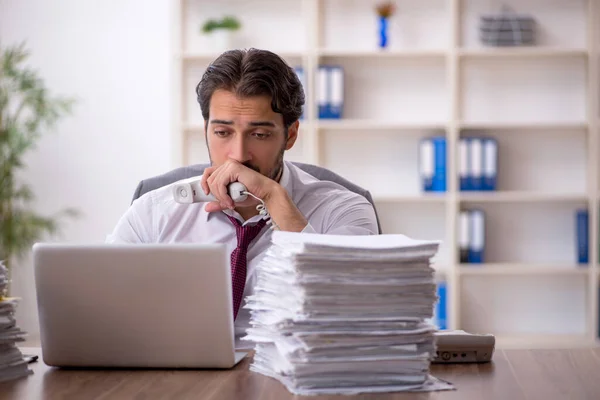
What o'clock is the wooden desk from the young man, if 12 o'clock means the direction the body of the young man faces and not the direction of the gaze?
The wooden desk is roughly at 12 o'clock from the young man.

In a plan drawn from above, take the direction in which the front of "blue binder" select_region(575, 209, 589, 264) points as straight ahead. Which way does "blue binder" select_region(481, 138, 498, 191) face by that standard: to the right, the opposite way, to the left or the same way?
the same way

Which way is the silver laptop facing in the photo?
away from the camera

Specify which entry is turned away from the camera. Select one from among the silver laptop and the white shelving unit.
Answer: the silver laptop

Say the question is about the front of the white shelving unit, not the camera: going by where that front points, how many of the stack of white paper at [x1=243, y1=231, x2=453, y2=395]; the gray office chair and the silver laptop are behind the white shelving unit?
0

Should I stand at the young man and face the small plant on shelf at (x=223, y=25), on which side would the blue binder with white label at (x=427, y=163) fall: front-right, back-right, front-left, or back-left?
front-right

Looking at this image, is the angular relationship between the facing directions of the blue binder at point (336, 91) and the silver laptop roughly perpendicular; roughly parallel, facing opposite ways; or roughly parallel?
roughly parallel, facing opposite ways

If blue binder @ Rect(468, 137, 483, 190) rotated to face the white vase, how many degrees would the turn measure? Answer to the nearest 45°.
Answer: approximately 90° to its right

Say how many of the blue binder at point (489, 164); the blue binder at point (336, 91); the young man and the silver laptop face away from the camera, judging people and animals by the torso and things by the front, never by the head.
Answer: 1

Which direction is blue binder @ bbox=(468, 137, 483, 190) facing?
toward the camera

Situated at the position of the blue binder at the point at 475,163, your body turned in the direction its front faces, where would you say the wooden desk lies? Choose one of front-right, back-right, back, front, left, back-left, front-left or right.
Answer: front

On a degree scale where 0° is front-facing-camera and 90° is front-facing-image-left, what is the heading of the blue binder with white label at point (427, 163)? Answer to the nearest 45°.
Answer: approximately 0°

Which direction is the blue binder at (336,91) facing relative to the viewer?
toward the camera

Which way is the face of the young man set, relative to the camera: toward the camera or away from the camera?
toward the camera

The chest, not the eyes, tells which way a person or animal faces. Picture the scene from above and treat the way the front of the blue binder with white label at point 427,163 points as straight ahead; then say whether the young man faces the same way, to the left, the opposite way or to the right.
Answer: the same way

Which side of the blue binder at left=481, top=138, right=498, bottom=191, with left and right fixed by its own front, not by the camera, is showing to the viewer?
front

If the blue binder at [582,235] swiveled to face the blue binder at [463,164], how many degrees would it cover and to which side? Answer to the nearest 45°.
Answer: approximately 90° to its right

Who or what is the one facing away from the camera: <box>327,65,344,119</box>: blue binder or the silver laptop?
the silver laptop

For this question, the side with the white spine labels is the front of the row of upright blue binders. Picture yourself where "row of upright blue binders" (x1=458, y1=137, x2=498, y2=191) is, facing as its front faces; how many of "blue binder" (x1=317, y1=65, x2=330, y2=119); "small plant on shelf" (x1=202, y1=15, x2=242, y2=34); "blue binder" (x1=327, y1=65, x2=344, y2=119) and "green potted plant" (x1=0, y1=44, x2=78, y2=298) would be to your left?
0

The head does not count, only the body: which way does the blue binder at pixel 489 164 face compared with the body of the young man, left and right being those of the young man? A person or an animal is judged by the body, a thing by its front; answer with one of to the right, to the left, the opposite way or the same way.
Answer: the same way
